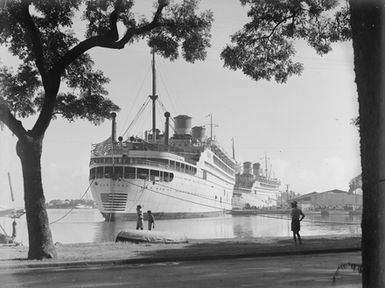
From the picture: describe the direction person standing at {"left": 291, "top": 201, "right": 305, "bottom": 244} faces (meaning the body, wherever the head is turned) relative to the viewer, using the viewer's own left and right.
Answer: facing away from the viewer and to the left of the viewer

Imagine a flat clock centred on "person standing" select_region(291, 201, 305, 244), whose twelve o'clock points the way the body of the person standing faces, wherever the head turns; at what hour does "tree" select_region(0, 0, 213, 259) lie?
The tree is roughly at 9 o'clock from the person standing.
